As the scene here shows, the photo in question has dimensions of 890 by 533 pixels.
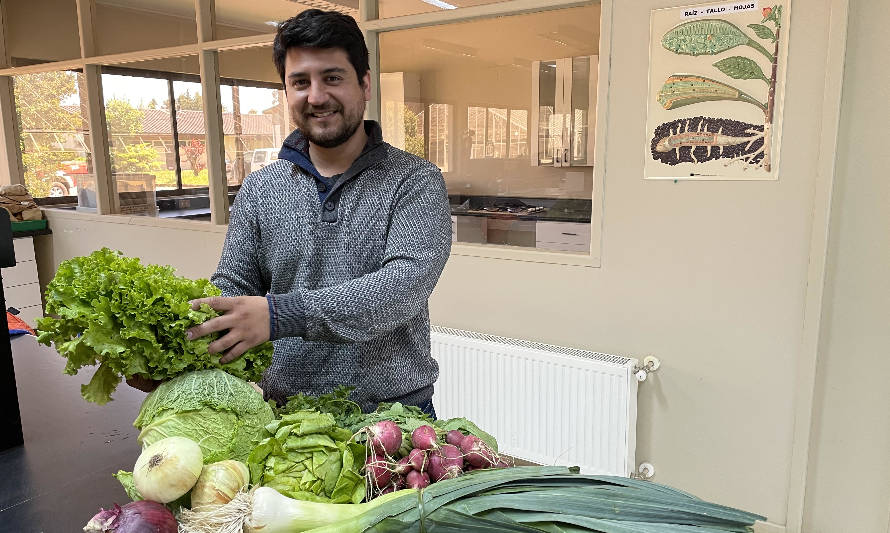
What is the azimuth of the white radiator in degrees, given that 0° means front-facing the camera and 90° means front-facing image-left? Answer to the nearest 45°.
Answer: approximately 45°

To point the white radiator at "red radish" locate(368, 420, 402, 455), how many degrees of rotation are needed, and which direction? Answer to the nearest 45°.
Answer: approximately 45° to its left

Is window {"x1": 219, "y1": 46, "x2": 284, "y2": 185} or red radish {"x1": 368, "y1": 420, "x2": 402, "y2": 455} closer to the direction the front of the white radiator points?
the red radish

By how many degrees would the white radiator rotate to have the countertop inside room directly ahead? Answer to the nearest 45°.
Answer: approximately 135° to its right

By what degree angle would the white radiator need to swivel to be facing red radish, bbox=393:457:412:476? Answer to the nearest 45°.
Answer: approximately 45° to its left

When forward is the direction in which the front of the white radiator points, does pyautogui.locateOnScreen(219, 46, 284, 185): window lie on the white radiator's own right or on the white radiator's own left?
on the white radiator's own right
